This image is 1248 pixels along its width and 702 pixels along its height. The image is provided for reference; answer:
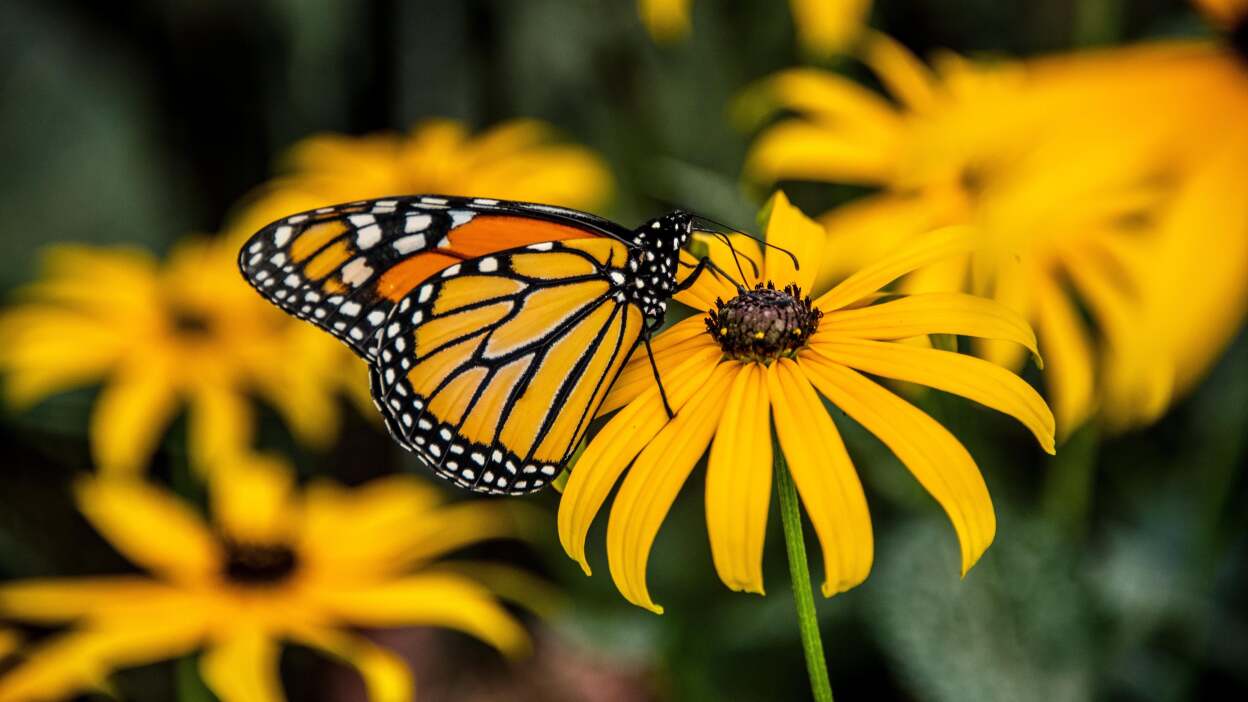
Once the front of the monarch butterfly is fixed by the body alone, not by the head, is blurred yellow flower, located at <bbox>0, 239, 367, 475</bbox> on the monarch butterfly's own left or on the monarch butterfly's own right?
on the monarch butterfly's own left

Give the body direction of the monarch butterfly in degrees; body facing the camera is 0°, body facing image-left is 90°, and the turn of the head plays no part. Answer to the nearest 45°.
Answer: approximately 270°
